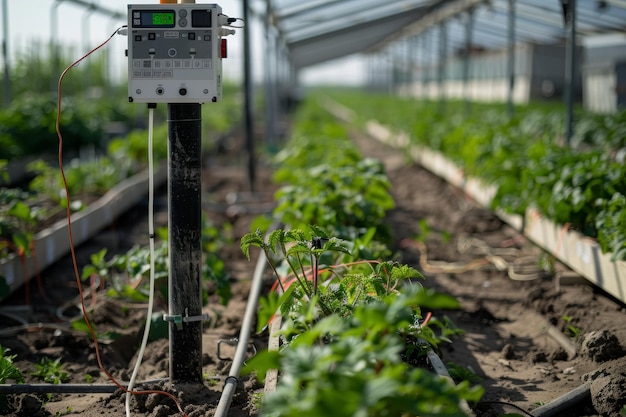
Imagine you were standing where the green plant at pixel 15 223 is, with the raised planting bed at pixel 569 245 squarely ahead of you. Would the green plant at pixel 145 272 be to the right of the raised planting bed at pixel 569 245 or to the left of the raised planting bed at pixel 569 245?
right

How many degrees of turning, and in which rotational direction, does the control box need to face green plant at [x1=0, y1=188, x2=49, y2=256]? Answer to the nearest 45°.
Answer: approximately 135° to its right

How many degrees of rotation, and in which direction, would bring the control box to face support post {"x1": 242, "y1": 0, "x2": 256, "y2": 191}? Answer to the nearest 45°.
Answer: approximately 180°

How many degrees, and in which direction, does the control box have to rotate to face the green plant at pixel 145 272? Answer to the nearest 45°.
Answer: approximately 180°

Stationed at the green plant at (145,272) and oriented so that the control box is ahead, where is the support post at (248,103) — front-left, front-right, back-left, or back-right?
back-left

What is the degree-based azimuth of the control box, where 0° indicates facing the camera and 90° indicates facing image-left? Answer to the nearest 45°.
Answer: approximately 0°

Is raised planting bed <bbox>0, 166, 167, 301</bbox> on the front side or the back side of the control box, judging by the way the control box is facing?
on the back side
